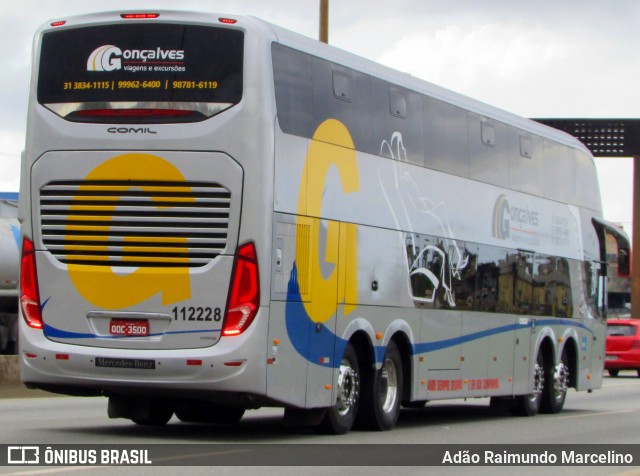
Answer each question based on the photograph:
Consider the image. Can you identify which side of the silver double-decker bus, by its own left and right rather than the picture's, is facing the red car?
front

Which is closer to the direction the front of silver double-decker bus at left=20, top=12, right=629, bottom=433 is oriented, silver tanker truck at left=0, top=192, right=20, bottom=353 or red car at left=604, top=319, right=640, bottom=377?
the red car

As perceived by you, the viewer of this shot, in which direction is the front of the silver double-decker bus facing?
facing away from the viewer and to the right of the viewer

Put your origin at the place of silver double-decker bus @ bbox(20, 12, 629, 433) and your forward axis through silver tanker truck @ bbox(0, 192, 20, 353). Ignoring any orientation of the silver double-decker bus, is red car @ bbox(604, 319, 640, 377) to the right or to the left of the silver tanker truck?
right

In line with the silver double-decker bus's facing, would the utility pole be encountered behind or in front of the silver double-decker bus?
in front

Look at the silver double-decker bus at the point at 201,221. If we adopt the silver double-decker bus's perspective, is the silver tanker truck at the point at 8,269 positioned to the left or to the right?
on its left
